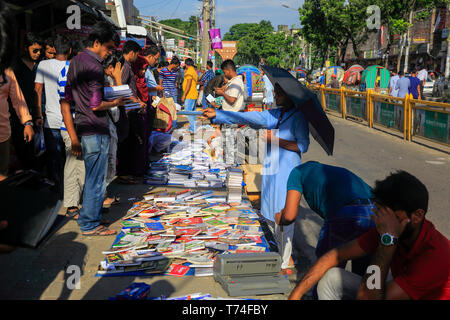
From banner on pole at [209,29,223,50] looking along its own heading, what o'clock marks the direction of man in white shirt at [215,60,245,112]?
The man in white shirt is roughly at 12 o'clock from the banner on pole.

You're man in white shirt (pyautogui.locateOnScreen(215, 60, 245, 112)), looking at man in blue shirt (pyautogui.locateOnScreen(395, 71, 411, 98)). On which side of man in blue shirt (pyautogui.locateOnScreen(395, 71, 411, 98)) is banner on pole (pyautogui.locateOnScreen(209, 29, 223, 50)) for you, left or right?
left

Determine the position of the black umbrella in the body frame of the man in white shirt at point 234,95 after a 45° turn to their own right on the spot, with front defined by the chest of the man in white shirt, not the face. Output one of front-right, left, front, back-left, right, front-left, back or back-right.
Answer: back-left

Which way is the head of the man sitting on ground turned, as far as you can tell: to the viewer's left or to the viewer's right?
to the viewer's left

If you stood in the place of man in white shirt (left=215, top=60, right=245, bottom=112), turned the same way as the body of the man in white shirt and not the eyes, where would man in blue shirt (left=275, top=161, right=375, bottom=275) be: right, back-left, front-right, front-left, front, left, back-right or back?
left

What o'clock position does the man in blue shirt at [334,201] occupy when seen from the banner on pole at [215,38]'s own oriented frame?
The man in blue shirt is roughly at 12 o'clock from the banner on pole.

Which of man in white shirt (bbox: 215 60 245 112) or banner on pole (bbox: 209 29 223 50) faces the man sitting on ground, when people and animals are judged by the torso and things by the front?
the banner on pole

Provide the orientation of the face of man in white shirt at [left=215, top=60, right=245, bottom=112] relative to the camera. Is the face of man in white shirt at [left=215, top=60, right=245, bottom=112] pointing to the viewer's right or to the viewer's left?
to the viewer's left

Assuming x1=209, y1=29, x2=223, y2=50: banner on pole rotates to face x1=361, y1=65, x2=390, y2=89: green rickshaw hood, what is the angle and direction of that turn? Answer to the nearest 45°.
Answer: approximately 45° to its left

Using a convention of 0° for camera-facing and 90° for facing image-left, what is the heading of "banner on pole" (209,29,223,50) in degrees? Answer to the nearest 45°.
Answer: approximately 0°

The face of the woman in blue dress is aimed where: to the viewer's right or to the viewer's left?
to the viewer's left
